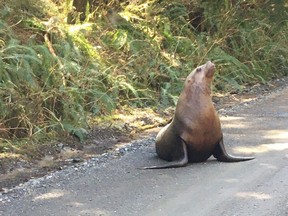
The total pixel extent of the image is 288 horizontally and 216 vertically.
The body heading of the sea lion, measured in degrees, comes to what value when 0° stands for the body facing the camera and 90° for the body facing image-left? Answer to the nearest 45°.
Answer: approximately 315°
